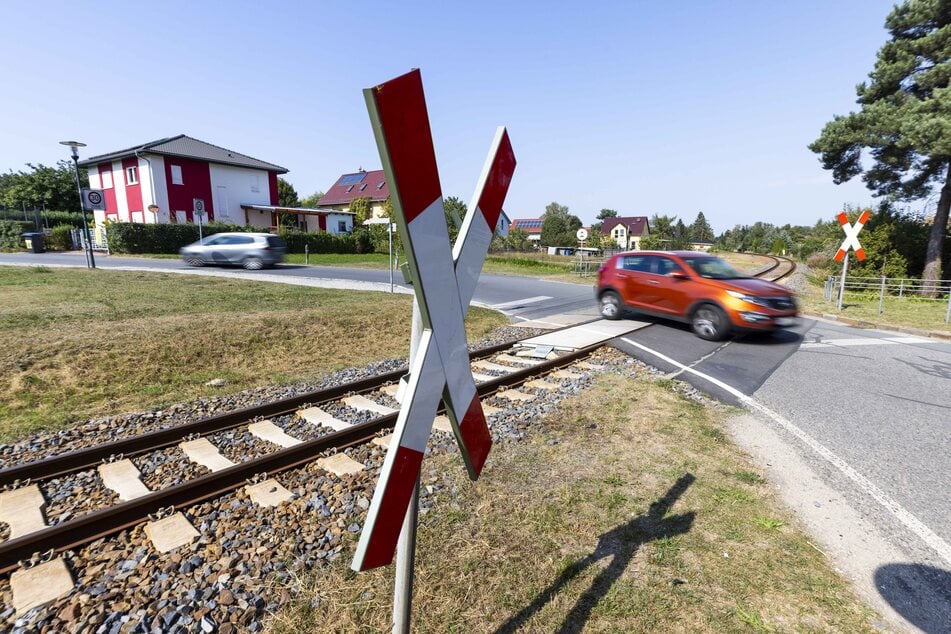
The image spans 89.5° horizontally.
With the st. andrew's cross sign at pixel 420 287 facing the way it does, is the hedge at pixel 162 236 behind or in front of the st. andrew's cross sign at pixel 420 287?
behind

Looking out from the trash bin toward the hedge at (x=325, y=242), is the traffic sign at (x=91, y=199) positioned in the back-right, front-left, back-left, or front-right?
front-right

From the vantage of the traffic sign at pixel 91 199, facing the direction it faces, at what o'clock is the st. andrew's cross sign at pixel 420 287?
The st. andrew's cross sign is roughly at 12 o'clock from the traffic sign.

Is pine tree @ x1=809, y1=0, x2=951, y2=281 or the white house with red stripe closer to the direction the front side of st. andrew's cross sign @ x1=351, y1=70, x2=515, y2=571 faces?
the pine tree

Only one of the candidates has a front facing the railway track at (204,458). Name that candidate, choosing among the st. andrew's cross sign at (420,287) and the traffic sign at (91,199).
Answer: the traffic sign

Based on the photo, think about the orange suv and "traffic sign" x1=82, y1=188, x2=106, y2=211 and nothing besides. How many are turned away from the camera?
0

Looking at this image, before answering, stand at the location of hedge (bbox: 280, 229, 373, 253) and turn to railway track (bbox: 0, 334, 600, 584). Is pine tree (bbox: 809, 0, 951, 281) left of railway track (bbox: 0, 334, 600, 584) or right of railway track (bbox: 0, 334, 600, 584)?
left

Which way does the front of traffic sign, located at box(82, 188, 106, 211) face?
toward the camera

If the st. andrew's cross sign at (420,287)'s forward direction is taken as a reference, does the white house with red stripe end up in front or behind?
behind

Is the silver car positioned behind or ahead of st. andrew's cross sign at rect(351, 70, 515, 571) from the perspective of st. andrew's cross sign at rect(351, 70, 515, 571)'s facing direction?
behind

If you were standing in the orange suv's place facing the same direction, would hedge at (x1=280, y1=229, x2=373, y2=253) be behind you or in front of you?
behind

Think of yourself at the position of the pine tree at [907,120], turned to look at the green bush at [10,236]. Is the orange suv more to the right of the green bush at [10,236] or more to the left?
left

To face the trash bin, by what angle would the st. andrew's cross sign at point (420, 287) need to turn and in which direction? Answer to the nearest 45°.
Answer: approximately 180°

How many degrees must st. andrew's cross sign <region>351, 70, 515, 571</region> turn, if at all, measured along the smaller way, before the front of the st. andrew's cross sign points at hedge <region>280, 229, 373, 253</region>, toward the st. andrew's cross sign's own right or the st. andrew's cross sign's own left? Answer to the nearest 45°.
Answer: approximately 135° to the st. andrew's cross sign's own left

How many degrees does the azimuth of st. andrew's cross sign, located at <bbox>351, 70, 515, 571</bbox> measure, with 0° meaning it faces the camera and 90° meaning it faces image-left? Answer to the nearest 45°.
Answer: approximately 315°
